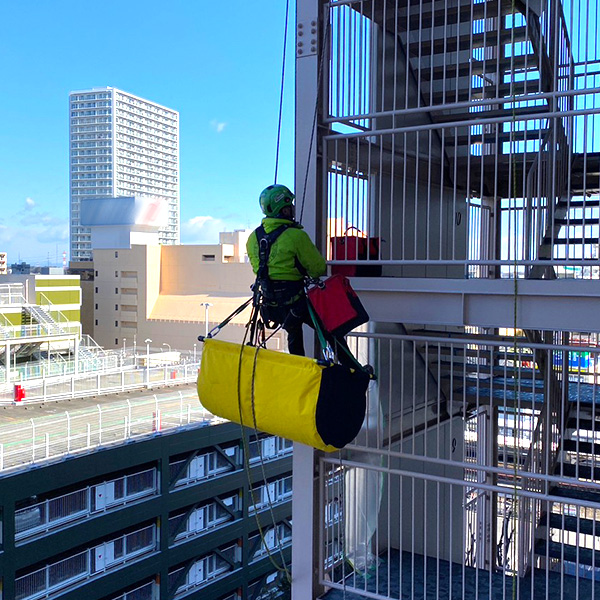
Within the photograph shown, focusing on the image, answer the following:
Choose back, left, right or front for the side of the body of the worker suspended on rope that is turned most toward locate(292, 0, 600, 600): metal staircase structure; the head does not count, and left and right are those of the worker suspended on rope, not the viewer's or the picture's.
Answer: front

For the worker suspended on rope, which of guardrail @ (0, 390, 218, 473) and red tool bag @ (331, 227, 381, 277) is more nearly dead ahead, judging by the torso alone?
the red tool bag

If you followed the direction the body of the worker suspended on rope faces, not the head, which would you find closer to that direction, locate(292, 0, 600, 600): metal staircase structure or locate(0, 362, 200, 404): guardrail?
the metal staircase structure

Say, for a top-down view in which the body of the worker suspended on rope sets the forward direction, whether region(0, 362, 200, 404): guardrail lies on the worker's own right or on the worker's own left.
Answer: on the worker's own left

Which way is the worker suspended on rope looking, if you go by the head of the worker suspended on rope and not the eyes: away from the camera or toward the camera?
away from the camera

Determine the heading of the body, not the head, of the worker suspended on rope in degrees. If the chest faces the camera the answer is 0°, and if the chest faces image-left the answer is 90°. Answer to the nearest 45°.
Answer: approximately 225°

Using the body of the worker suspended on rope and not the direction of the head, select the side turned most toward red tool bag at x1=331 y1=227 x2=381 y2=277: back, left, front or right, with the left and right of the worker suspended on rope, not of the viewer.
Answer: front
